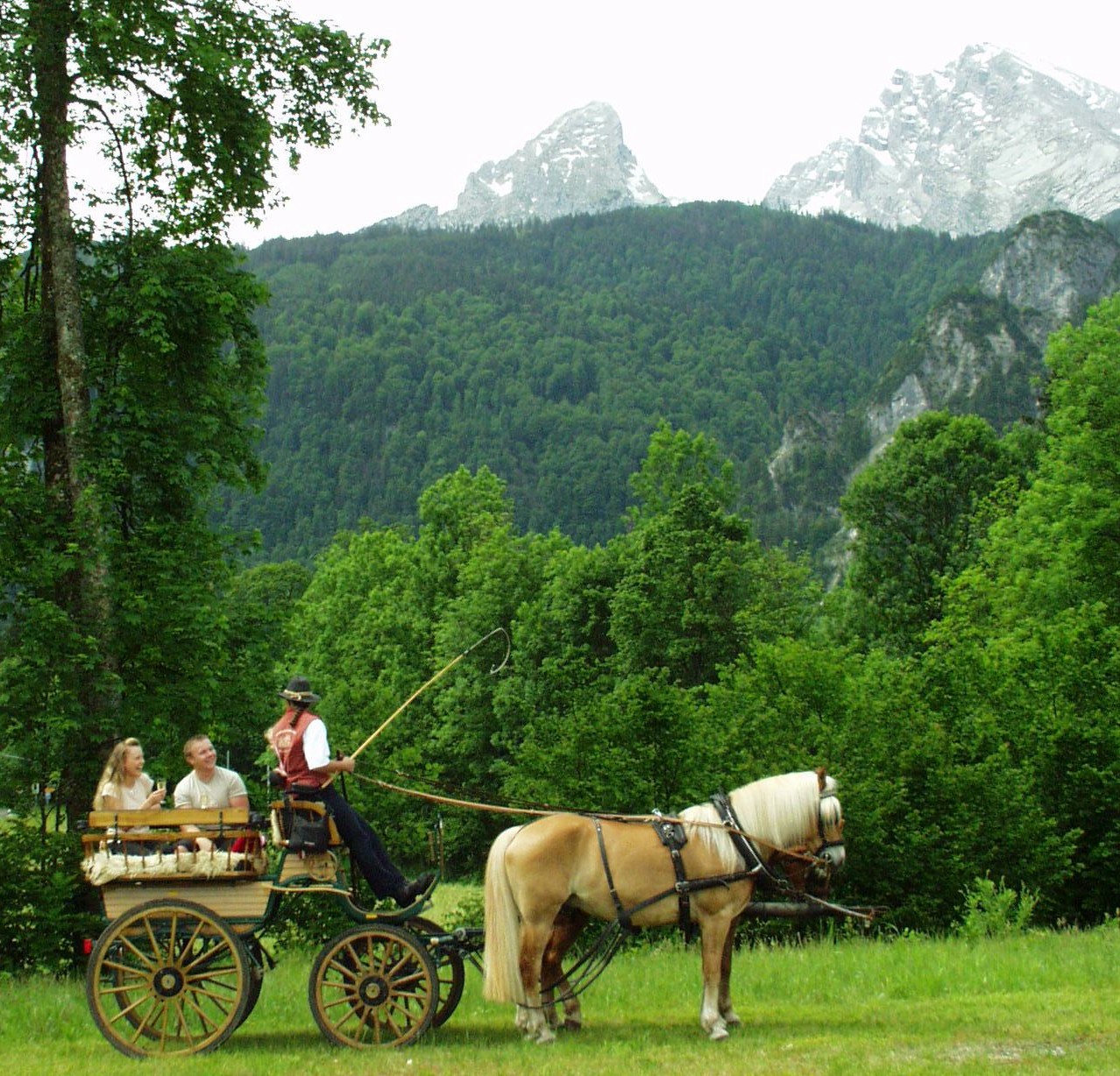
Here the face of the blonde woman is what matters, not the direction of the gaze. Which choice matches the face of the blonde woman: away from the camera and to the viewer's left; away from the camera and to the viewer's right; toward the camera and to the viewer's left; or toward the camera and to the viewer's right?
toward the camera and to the viewer's right

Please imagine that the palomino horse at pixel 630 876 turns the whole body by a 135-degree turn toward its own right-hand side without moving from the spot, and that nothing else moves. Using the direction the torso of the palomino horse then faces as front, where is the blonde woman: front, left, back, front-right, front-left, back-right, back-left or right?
front-right

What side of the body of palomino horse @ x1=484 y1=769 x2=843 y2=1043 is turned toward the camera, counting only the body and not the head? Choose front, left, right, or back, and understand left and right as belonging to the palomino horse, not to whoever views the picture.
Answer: right

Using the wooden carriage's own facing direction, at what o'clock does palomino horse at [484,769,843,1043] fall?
The palomino horse is roughly at 12 o'clock from the wooden carriage.

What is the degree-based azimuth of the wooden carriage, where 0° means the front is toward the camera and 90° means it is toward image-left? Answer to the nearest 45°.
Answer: approximately 270°

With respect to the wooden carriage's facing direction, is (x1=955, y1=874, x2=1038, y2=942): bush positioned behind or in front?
in front

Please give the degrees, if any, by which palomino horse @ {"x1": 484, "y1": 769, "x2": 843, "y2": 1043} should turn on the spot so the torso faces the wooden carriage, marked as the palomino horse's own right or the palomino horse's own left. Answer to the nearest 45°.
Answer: approximately 180°

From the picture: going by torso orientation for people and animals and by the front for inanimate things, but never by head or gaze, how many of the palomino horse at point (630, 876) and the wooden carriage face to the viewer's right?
2
